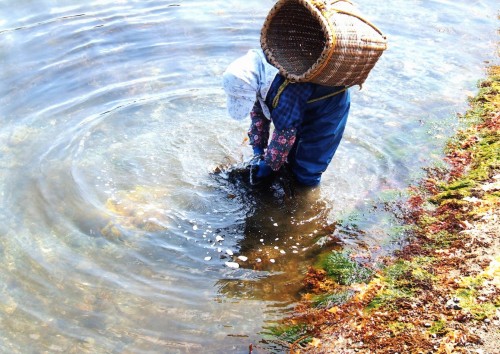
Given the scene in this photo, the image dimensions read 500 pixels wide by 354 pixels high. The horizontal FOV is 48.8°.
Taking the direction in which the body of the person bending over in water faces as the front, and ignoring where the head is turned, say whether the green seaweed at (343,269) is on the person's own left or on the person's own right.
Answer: on the person's own left

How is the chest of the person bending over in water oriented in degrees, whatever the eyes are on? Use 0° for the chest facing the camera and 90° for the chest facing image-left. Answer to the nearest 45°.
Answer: approximately 90°
